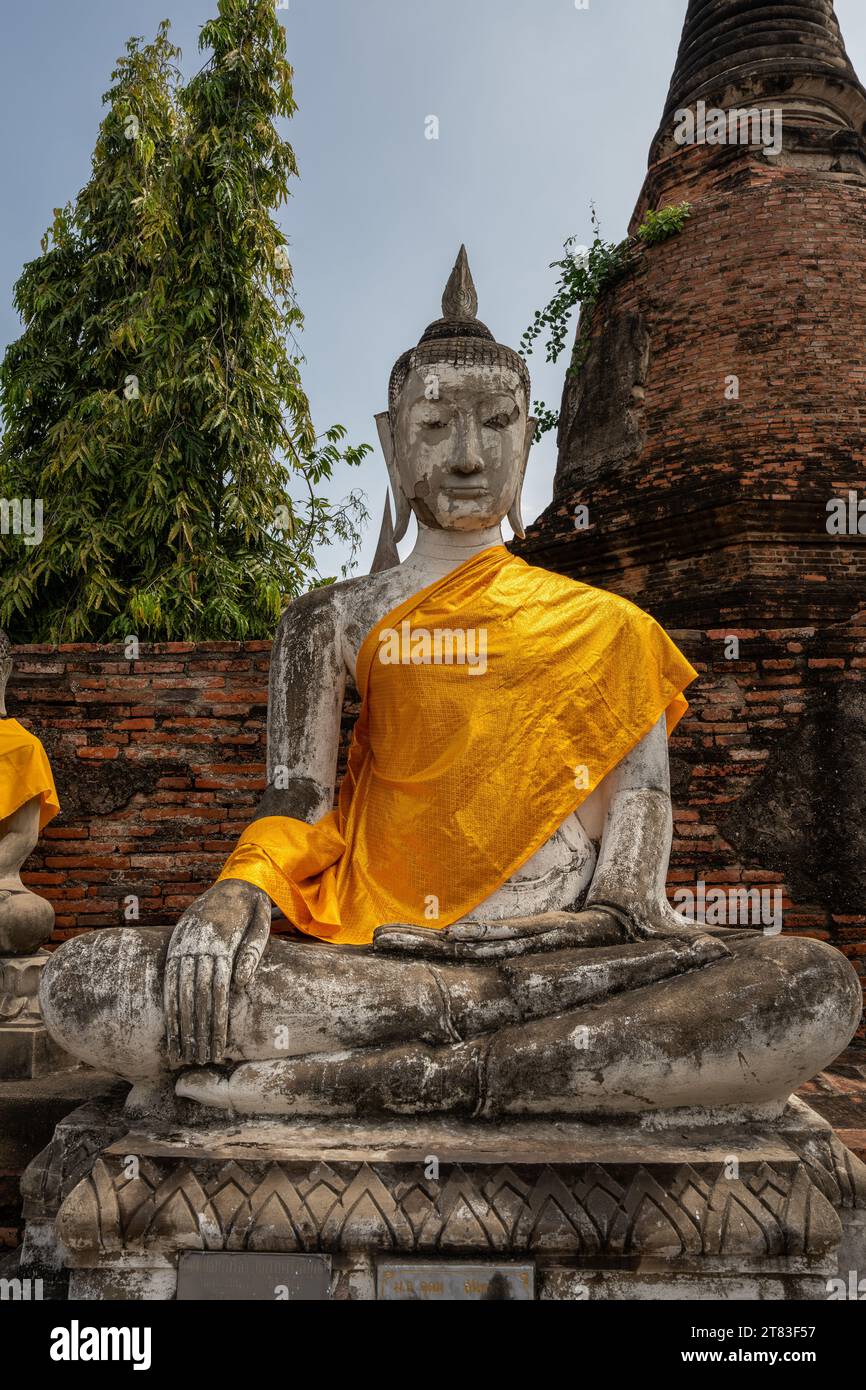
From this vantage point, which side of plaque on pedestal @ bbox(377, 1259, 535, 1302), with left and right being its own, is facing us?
front

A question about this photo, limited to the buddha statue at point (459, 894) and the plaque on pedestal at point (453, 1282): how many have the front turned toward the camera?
2

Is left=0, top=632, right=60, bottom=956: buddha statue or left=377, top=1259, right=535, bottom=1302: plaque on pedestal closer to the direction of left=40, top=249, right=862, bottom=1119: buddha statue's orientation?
the plaque on pedestal

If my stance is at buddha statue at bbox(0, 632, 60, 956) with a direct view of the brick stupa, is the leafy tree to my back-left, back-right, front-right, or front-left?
front-left

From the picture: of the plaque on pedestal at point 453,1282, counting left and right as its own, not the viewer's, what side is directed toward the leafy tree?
back

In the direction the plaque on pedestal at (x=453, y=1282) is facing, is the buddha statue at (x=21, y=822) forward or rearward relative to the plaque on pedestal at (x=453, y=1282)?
rearward

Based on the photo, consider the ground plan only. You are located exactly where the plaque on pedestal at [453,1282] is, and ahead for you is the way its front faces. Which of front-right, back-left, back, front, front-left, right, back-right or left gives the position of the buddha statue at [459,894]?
back

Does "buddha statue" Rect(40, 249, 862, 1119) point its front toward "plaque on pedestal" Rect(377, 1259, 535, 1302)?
yes

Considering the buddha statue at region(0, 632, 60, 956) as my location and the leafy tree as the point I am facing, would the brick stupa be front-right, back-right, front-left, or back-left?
front-right

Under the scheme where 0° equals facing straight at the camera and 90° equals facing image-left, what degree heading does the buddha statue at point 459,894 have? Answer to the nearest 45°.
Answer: approximately 0°

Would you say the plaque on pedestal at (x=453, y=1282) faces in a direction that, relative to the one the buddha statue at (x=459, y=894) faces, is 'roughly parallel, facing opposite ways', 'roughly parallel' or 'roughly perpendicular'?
roughly parallel

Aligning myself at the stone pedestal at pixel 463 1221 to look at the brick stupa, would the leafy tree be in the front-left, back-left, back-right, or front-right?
front-left

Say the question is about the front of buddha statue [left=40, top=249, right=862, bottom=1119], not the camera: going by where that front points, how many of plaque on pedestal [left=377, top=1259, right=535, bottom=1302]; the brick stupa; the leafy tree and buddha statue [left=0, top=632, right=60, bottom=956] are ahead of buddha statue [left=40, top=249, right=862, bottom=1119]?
1
